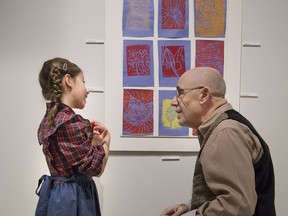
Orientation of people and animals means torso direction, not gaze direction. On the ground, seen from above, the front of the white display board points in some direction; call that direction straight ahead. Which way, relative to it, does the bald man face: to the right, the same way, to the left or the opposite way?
to the right

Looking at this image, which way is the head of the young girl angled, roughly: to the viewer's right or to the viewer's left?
to the viewer's right

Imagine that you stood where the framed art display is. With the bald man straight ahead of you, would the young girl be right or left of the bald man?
right

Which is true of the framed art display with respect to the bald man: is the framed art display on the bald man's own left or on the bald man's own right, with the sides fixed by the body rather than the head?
on the bald man's own right

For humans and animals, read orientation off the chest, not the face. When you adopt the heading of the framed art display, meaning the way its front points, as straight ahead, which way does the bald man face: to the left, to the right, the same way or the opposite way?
to the right

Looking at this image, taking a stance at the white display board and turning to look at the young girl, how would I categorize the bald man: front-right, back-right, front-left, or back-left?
front-left

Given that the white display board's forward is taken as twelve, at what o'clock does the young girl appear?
The young girl is roughly at 1 o'clock from the white display board.

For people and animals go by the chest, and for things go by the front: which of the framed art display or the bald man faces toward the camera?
the framed art display

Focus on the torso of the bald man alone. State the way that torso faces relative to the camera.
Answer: to the viewer's left

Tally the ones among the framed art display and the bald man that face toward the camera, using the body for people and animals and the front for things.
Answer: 1

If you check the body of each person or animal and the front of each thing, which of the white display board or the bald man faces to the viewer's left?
the bald man

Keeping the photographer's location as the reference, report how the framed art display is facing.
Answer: facing the viewer

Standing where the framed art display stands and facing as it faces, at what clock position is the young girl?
The young girl is roughly at 1 o'clock from the framed art display.

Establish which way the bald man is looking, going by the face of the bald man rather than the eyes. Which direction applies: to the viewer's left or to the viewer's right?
to the viewer's left

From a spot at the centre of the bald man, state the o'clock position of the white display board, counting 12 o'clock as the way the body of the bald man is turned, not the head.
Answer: The white display board is roughly at 2 o'clock from the bald man.
